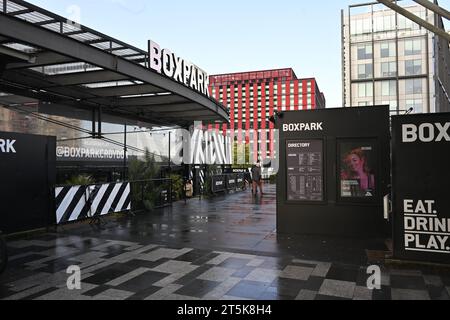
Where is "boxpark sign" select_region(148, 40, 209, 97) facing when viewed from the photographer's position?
facing the viewer and to the right of the viewer

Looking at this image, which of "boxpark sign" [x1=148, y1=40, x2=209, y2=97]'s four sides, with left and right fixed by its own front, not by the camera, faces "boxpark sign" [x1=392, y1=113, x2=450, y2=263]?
front
